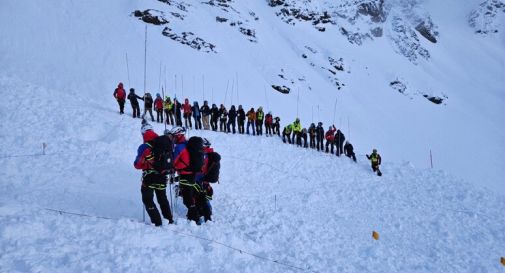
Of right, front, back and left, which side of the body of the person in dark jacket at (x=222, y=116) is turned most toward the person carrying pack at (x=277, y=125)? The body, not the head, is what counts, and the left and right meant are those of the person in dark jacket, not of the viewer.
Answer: left

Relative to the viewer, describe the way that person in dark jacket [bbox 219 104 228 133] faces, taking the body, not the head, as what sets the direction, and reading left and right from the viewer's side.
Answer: facing the viewer

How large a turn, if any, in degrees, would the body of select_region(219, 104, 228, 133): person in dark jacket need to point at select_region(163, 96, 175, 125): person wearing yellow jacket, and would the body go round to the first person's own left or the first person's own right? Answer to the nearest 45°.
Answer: approximately 90° to the first person's own right

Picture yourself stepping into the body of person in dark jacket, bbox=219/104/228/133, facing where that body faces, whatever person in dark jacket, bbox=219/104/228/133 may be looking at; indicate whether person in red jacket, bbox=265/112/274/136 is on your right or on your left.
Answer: on your left

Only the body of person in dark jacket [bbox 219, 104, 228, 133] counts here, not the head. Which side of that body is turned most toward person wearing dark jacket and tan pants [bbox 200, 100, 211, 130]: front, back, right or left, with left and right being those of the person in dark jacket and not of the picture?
right

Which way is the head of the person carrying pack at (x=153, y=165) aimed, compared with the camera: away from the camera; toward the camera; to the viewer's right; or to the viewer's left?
away from the camera

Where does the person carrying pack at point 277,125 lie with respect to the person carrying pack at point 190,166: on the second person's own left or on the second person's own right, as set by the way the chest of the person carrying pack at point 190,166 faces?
on the second person's own right

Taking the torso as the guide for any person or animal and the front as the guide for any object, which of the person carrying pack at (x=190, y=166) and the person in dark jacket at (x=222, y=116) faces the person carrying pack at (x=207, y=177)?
the person in dark jacket

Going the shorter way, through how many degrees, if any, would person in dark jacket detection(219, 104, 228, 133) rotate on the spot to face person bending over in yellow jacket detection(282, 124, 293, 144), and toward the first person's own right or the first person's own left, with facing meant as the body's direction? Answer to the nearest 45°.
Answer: approximately 90° to the first person's own left

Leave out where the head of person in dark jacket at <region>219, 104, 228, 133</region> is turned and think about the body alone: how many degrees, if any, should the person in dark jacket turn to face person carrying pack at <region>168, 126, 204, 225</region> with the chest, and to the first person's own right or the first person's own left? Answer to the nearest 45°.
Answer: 0° — they already face them
